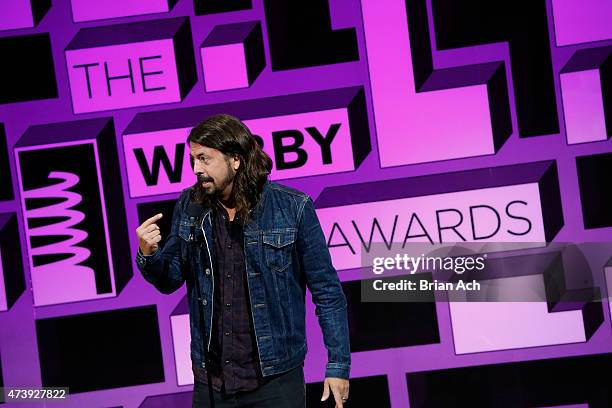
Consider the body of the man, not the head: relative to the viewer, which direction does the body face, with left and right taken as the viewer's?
facing the viewer and to the left of the viewer
